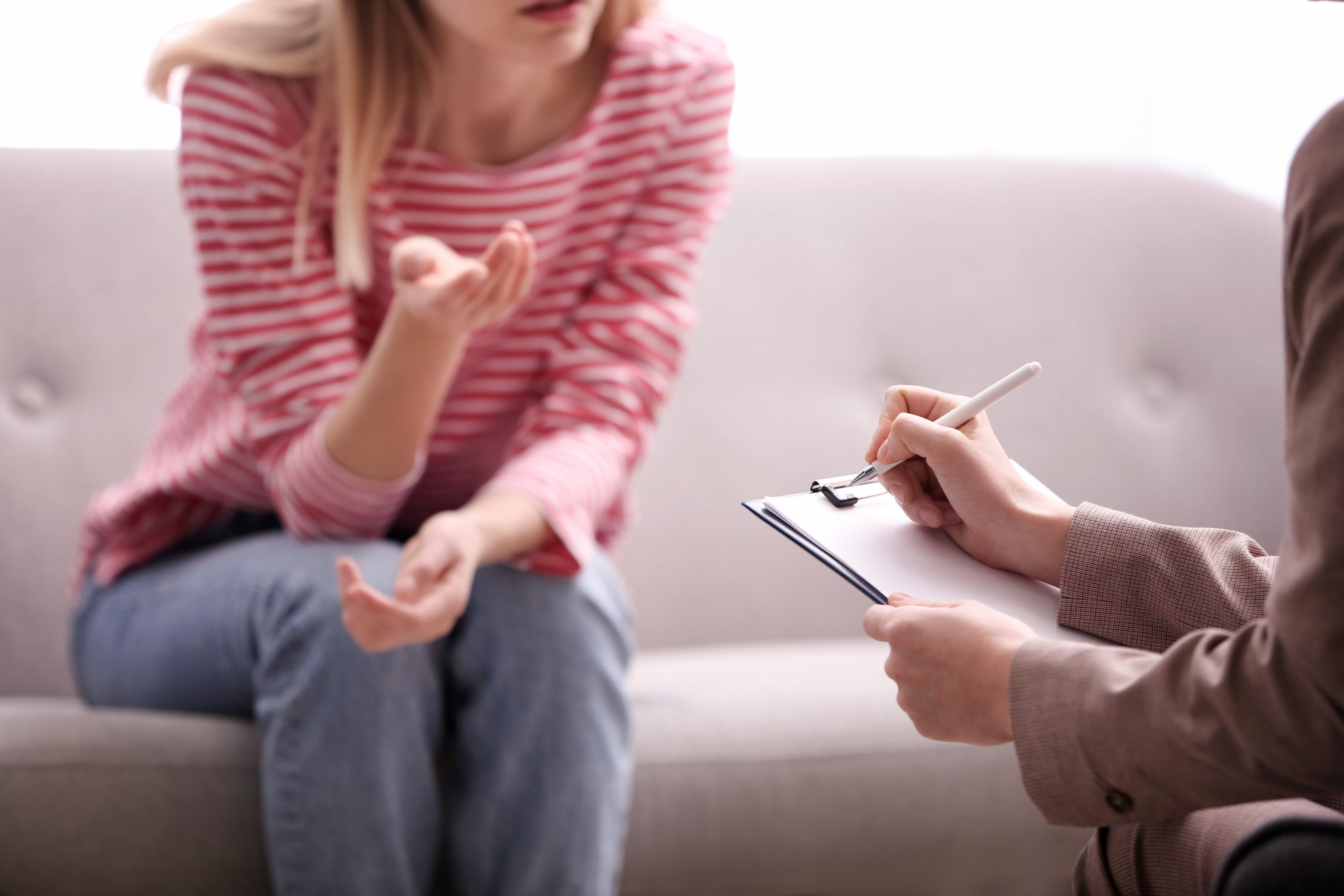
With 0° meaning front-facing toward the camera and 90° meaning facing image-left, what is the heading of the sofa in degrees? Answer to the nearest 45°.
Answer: approximately 0°

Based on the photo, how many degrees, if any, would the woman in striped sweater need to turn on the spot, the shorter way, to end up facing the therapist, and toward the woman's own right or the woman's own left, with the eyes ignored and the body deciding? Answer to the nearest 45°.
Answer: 0° — they already face them

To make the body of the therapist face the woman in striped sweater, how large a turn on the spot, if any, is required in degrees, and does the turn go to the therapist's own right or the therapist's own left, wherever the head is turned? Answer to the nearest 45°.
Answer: approximately 45° to the therapist's own right

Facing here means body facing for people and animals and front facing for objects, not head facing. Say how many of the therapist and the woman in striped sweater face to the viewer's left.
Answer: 1

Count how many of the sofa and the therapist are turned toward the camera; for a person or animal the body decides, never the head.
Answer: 1

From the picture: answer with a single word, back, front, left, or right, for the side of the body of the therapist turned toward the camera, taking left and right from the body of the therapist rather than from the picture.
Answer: left

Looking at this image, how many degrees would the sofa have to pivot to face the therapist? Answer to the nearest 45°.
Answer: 0° — it already faces them

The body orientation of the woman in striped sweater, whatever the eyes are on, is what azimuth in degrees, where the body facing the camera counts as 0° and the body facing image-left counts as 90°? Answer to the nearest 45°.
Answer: approximately 315°

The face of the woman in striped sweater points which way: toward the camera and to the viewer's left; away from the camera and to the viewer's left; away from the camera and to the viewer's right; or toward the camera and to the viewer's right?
toward the camera and to the viewer's right

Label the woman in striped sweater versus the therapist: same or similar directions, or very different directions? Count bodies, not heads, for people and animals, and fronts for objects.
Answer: very different directions
